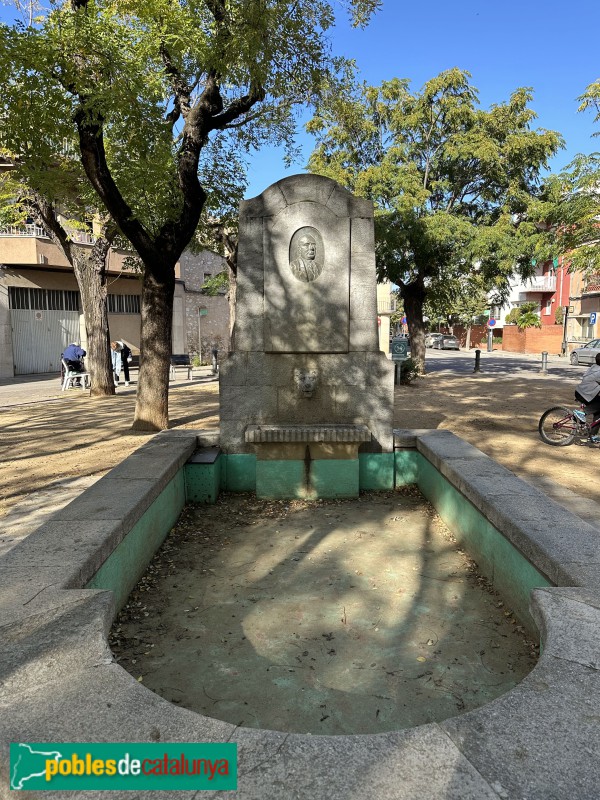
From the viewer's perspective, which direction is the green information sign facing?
toward the camera

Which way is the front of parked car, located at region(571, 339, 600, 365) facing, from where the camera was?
facing to the left of the viewer

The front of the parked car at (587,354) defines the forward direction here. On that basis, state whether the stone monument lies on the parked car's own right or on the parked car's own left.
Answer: on the parked car's own left

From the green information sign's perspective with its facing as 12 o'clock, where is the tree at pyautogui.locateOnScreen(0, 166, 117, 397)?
The tree is roughly at 2 o'clock from the green information sign.

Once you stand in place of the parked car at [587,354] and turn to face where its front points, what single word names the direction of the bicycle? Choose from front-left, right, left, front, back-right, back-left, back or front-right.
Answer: left

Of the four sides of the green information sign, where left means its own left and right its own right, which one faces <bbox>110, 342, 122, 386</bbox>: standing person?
right

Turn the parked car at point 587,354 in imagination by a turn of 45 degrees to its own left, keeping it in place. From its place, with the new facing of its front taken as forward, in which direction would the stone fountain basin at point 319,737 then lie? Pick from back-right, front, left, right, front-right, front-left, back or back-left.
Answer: front-left
